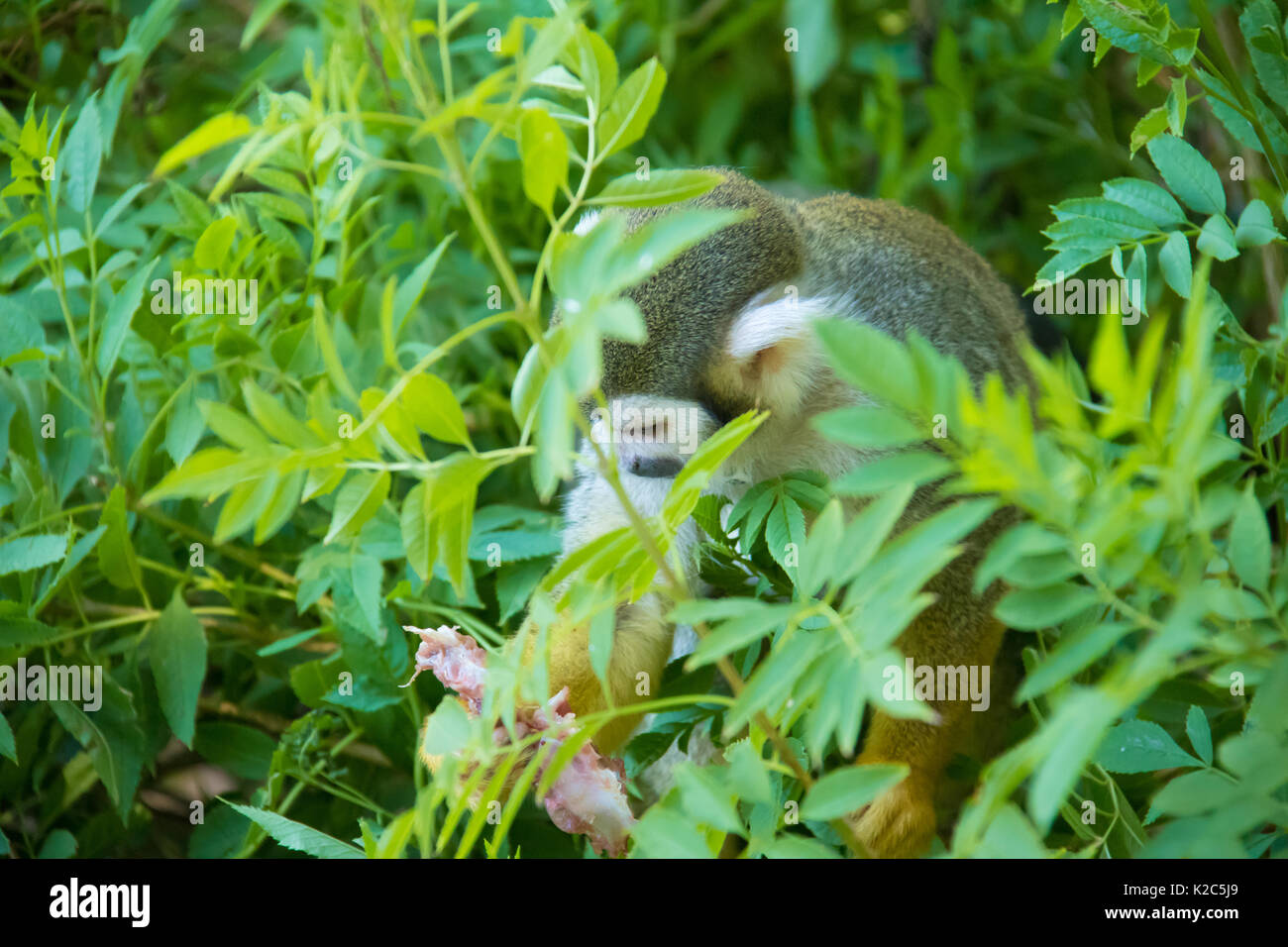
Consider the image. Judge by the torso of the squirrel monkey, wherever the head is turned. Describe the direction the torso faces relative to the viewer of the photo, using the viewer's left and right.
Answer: facing the viewer and to the left of the viewer
